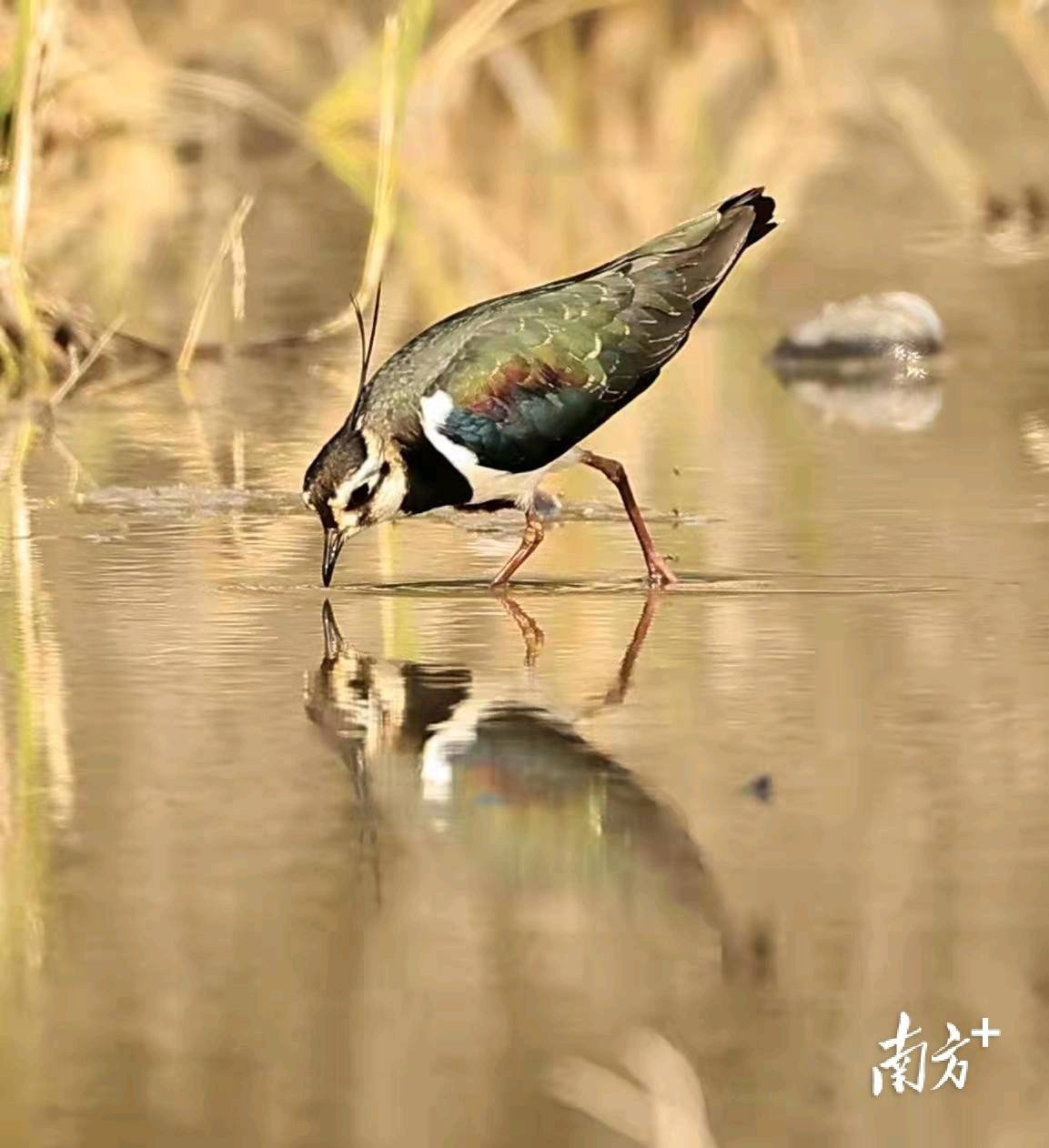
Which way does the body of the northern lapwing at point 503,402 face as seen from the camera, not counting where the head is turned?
to the viewer's left

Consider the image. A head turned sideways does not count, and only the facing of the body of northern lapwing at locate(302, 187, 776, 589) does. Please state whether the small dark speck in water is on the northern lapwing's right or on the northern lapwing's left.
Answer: on the northern lapwing's left
